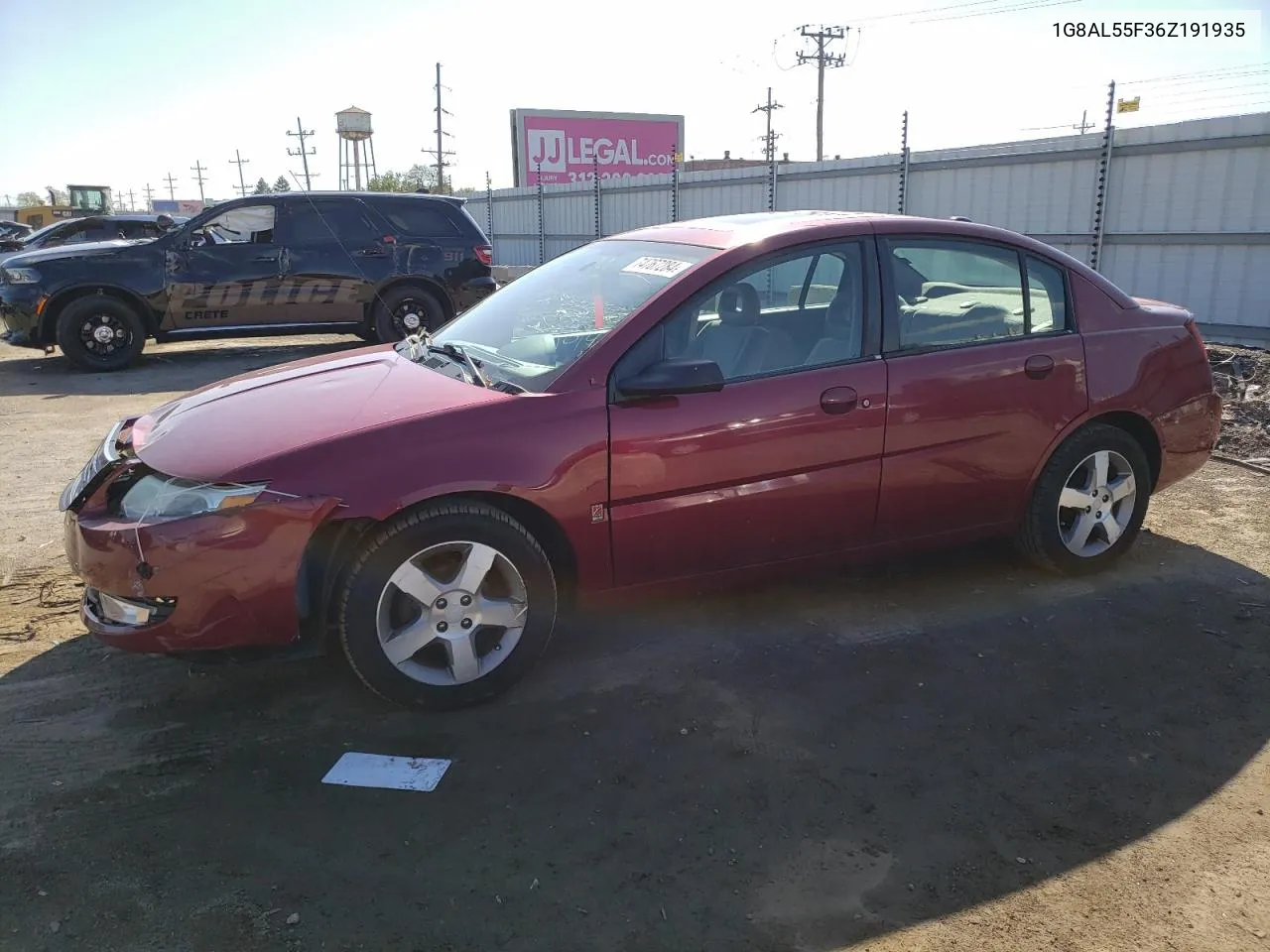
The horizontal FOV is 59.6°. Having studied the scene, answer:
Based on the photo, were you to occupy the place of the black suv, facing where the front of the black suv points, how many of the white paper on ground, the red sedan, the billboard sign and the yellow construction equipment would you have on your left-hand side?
2

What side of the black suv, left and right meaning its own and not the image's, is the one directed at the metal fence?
back

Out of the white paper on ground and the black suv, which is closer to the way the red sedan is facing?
the white paper on ground

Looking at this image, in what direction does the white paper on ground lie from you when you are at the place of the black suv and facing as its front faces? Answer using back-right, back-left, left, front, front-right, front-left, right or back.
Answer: left

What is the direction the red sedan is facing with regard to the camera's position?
facing the viewer and to the left of the viewer

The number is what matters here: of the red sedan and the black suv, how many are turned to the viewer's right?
0

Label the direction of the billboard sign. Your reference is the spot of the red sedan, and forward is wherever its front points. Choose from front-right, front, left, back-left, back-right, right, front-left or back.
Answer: back-right

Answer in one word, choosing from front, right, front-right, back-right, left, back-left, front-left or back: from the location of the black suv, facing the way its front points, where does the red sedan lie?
left

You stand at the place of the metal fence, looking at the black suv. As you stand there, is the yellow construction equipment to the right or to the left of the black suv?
right

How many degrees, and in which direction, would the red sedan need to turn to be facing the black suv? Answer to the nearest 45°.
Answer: approximately 90° to its right

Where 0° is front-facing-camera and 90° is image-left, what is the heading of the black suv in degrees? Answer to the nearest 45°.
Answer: approximately 90°
